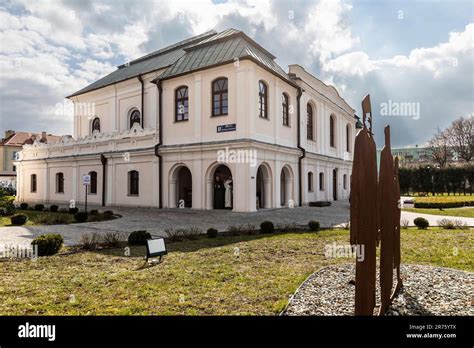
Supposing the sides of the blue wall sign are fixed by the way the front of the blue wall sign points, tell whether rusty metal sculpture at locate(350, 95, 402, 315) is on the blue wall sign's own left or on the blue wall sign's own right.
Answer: on the blue wall sign's own left

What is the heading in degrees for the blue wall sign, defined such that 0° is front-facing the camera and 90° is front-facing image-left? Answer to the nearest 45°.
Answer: approximately 45°

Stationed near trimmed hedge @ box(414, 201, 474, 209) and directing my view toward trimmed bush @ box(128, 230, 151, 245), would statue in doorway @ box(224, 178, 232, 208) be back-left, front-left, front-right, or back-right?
front-right

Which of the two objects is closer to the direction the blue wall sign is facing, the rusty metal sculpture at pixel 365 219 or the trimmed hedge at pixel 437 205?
the rusty metal sculpture

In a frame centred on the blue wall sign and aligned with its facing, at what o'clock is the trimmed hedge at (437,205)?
The trimmed hedge is roughly at 7 o'clock from the blue wall sign.

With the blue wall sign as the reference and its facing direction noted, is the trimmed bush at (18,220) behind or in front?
in front

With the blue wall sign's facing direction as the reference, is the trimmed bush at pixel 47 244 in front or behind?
in front

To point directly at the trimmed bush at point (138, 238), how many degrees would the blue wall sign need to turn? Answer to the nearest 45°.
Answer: approximately 45° to its left

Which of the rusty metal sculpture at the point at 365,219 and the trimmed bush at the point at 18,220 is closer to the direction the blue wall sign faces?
the trimmed bush

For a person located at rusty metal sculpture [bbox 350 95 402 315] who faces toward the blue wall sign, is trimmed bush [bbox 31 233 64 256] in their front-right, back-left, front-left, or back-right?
front-left
